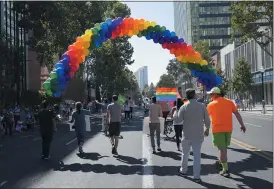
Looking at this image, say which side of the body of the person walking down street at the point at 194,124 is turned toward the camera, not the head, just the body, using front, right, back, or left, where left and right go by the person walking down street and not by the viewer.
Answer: back

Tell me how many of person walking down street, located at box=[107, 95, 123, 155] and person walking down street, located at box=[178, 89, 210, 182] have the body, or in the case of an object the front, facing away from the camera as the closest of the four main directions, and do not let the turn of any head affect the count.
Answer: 2

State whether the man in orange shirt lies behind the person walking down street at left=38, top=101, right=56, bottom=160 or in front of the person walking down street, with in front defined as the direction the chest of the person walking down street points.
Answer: behind

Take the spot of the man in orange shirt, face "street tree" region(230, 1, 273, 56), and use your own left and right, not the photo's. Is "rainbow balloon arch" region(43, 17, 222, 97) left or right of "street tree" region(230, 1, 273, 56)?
left

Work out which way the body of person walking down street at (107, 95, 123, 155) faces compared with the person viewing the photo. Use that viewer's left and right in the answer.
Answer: facing away from the viewer

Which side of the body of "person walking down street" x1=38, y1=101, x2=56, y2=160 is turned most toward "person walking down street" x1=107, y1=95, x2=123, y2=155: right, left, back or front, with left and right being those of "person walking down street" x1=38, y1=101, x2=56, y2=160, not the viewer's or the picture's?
right

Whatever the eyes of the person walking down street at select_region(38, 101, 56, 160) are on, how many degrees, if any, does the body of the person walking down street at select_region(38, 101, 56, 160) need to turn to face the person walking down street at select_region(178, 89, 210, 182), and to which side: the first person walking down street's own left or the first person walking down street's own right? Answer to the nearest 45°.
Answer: approximately 135° to the first person walking down street's own right

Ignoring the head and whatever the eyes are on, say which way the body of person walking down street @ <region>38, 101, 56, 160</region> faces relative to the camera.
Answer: away from the camera

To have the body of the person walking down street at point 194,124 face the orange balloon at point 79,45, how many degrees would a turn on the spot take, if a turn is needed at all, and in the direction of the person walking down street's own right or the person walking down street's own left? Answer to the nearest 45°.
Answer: approximately 45° to the person walking down street's own left
